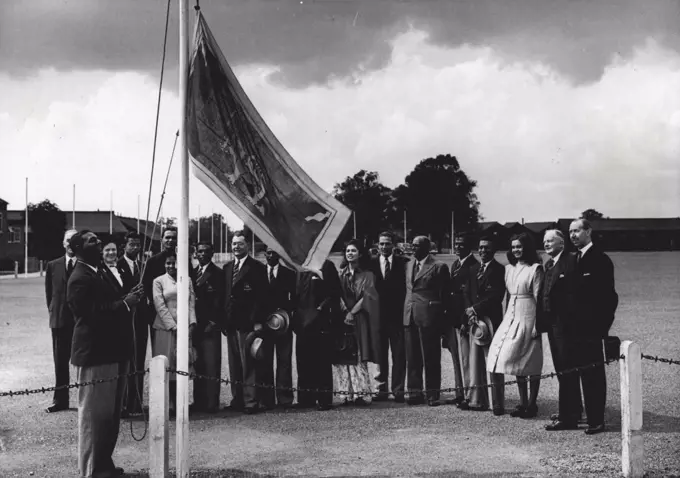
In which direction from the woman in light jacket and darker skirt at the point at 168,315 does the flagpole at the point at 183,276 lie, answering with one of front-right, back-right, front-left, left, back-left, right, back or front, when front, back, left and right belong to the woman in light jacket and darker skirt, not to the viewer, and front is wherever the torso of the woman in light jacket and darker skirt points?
front

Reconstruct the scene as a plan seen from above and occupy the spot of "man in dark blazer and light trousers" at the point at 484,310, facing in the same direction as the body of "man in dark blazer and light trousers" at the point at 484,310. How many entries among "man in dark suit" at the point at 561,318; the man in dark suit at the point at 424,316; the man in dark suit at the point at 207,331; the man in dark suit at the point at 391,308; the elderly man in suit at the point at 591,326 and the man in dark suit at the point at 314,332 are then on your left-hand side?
2

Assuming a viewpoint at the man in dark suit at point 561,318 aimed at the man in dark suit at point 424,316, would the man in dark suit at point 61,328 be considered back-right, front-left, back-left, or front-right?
front-left

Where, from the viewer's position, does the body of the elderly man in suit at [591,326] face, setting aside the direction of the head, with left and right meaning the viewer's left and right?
facing the viewer and to the left of the viewer

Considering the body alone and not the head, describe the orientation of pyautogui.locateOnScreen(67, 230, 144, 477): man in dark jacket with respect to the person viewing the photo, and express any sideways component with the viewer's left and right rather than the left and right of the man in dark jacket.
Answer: facing to the right of the viewer

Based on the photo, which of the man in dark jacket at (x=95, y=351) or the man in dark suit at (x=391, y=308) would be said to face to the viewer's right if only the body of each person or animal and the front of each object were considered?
the man in dark jacket at (x=95, y=351)

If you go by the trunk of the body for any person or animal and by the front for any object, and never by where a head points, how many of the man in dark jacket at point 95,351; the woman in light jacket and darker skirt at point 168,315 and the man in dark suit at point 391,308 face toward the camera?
2

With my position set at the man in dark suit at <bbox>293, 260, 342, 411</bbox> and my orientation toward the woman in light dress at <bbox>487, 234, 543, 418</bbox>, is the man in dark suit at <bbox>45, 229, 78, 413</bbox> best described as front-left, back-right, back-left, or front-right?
back-right

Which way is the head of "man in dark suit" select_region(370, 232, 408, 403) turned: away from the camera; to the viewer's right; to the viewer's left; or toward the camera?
toward the camera

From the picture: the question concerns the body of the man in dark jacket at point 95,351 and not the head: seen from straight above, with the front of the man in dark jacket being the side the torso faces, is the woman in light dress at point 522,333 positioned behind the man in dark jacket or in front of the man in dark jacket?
in front

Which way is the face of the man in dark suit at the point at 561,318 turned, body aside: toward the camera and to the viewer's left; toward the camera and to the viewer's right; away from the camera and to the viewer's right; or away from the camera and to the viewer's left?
toward the camera and to the viewer's left

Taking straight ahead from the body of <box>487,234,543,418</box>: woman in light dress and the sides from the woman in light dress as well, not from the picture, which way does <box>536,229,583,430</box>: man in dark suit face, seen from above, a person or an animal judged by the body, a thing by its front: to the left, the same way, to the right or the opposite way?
the same way

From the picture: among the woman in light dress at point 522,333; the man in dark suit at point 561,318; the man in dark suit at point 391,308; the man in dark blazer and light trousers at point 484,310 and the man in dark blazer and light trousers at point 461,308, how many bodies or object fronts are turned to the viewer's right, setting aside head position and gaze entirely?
0

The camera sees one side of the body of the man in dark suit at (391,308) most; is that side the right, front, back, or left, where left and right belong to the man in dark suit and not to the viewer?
front

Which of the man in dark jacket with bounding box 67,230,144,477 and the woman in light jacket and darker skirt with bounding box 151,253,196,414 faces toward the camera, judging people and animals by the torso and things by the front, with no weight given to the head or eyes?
the woman in light jacket and darker skirt
